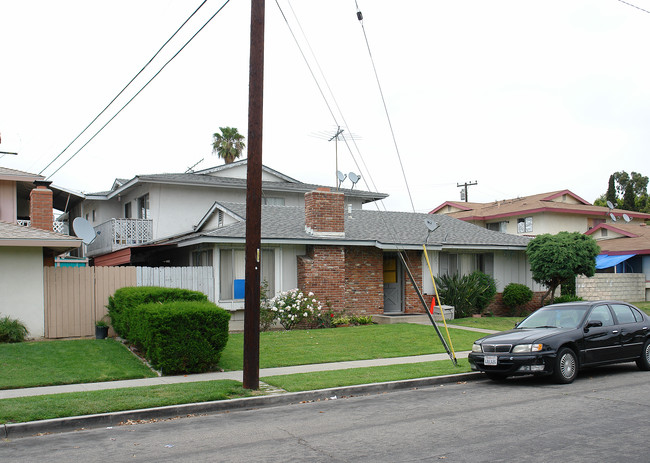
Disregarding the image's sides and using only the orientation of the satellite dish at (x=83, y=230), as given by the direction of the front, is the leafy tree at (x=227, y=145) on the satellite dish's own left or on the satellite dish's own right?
on the satellite dish's own left

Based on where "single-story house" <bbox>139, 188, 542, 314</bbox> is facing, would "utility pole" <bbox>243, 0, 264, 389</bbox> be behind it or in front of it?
in front

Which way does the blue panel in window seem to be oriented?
toward the camera

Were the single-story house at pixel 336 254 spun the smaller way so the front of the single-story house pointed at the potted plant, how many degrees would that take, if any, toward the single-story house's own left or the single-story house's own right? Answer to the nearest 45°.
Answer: approximately 45° to the single-story house's own right

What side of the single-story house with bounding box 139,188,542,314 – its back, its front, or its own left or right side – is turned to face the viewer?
front

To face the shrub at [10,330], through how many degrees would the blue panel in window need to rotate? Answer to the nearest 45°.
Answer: approximately 45° to its right

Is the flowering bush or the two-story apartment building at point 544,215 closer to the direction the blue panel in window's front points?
the flowering bush

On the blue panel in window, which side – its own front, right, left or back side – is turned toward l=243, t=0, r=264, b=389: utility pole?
front

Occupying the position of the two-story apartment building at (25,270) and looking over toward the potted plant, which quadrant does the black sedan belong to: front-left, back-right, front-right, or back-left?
front-right
